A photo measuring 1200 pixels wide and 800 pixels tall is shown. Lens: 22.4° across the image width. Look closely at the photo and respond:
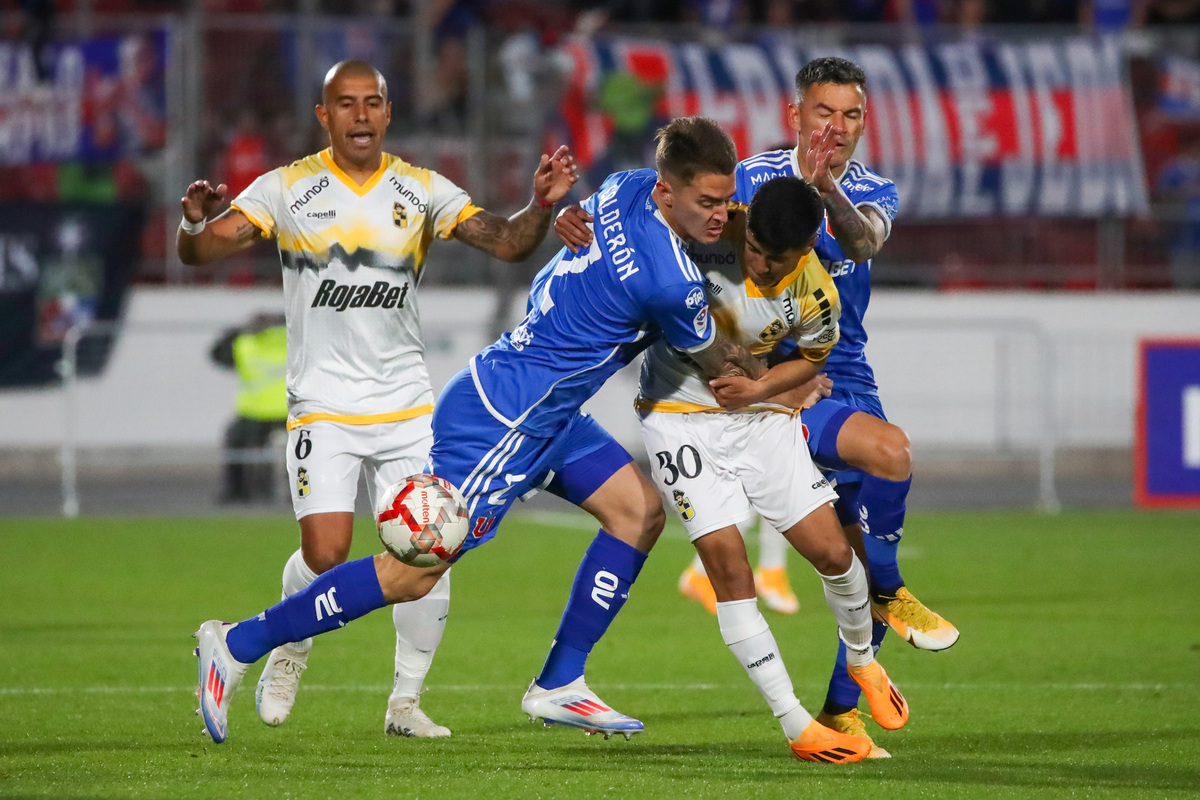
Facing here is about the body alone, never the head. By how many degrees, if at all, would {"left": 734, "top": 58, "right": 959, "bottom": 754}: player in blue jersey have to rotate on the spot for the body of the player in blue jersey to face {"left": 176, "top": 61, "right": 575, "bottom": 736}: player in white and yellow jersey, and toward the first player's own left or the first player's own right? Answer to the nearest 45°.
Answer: approximately 135° to the first player's own right

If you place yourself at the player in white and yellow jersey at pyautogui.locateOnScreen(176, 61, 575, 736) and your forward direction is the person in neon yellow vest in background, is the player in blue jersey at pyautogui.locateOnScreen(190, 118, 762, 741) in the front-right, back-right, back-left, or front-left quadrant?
back-right

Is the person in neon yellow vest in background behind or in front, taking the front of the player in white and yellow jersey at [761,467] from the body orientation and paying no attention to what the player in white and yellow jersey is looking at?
behind

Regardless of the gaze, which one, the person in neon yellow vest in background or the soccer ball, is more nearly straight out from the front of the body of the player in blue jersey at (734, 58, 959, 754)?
the soccer ball

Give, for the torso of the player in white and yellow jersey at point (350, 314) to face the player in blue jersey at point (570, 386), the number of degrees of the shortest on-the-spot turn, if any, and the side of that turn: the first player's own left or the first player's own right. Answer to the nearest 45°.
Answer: approximately 45° to the first player's own left

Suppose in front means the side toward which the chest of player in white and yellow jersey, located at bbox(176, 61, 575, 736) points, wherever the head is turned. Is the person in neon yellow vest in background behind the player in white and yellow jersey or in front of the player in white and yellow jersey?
behind

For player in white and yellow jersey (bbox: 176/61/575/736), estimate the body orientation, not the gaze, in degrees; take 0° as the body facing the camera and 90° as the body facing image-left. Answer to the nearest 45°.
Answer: approximately 0°

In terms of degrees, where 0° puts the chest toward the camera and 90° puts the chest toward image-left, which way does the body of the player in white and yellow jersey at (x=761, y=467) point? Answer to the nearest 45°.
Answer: approximately 0°

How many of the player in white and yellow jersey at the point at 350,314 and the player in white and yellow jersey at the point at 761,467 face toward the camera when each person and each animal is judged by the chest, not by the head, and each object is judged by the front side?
2
